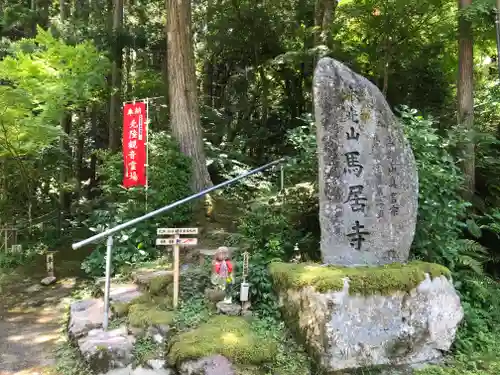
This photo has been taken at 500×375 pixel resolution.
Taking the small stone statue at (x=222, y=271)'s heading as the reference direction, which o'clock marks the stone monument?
The stone monument is roughly at 9 o'clock from the small stone statue.

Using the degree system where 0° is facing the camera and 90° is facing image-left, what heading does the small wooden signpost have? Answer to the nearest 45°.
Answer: approximately 0°

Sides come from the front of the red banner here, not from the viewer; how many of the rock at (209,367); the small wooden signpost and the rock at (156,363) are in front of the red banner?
3

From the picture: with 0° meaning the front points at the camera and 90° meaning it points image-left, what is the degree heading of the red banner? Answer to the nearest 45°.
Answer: approximately 0°

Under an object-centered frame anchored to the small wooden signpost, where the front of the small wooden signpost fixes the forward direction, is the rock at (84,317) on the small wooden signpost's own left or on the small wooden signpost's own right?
on the small wooden signpost's own right

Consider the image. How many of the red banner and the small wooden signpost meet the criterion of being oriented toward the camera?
2

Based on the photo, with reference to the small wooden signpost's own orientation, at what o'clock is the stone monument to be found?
The stone monument is roughly at 9 o'clock from the small wooden signpost.
